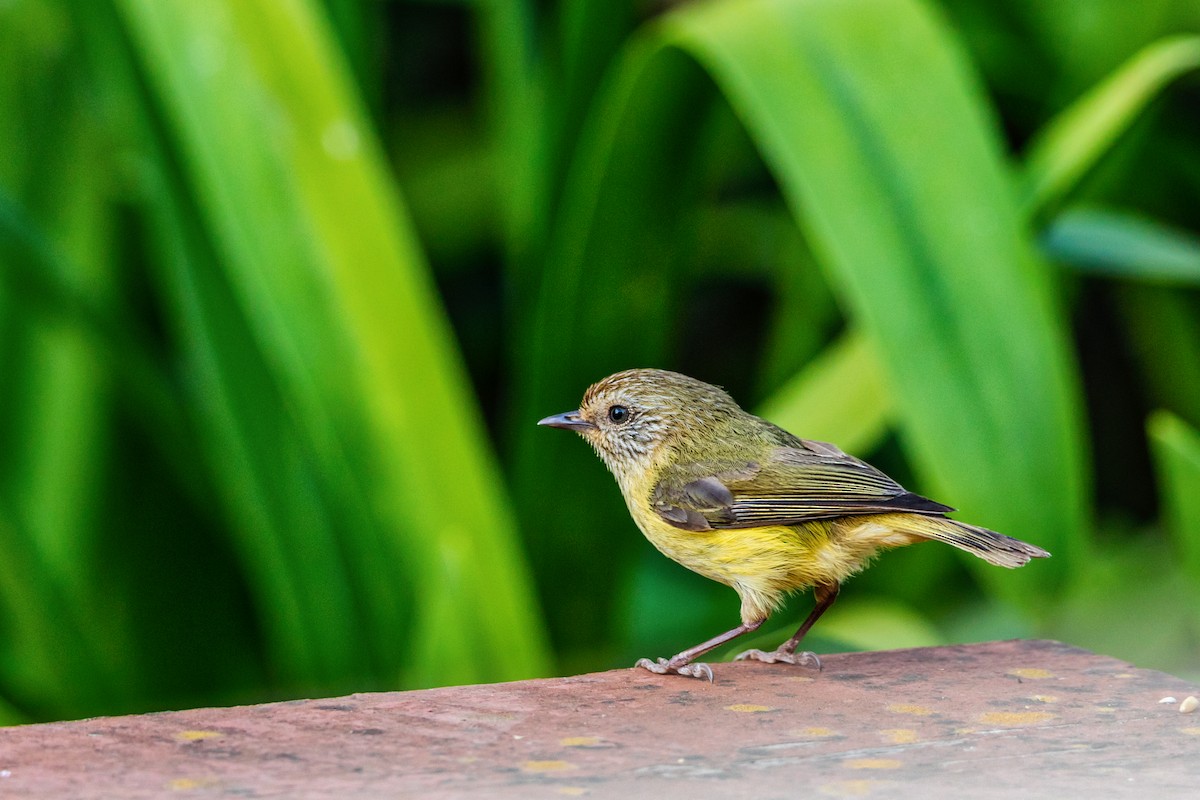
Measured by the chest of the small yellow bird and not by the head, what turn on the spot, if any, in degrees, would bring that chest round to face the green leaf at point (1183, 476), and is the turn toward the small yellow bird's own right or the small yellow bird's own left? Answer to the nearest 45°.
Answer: approximately 135° to the small yellow bird's own right

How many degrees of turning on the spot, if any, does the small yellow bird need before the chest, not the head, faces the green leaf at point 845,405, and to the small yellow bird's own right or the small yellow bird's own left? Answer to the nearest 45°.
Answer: approximately 90° to the small yellow bird's own right

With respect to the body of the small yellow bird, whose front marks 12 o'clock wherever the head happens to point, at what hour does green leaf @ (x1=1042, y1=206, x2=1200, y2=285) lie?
The green leaf is roughly at 4 o'clock from the small yellow bird.

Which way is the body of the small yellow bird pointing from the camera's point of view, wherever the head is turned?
to the viewer's left

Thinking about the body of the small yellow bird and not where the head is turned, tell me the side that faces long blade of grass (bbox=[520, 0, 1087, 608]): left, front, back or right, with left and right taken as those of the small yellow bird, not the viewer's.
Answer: right
